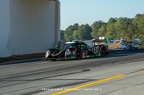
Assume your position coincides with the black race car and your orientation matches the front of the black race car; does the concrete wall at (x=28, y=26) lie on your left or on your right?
on your right
